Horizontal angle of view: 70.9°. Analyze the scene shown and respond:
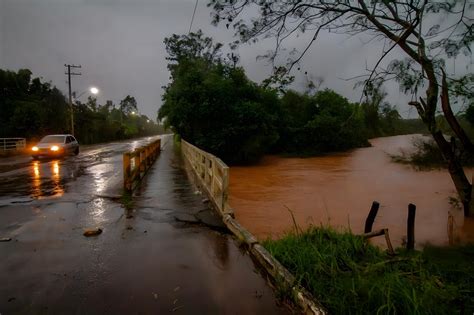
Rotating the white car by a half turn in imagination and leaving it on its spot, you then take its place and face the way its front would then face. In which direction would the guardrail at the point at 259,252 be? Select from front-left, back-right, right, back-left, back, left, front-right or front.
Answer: back-right

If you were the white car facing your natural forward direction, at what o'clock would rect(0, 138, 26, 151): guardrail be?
The guardrail is roughly at 4 o'clock from the white car.

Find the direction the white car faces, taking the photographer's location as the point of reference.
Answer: facing the viewer and to the left of the viewer

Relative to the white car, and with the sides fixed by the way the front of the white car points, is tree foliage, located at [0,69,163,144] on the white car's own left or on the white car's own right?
on the white car's own right
